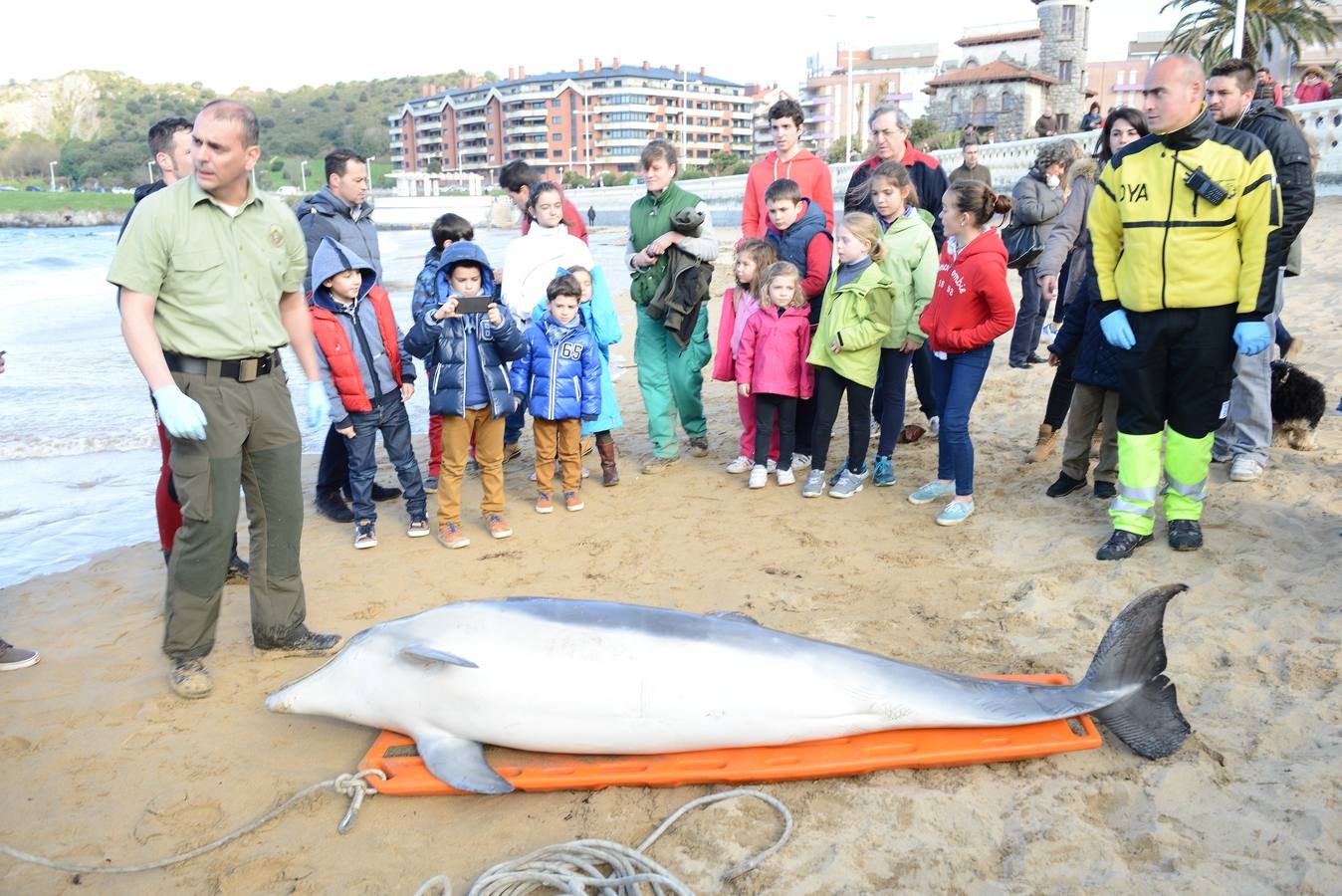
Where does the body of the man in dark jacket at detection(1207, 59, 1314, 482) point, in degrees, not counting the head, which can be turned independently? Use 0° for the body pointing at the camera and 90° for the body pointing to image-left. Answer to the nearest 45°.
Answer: approximately 45°

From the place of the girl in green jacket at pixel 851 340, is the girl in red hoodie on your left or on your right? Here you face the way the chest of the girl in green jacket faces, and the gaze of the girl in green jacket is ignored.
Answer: on your left

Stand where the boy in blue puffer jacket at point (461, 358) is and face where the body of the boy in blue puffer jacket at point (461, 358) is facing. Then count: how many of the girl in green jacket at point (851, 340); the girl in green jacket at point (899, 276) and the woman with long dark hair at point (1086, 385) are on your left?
3

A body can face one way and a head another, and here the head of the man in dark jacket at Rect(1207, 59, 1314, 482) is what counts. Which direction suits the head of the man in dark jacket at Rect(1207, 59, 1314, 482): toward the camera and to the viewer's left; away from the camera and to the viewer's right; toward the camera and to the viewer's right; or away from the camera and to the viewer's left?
toward the camera and to the viewer's left

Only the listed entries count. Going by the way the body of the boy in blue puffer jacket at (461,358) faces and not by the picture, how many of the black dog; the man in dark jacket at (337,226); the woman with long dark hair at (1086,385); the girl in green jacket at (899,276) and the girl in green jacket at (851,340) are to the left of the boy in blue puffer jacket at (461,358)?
4

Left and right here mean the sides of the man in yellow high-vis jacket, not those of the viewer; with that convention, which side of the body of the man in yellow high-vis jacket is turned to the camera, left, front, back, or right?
front

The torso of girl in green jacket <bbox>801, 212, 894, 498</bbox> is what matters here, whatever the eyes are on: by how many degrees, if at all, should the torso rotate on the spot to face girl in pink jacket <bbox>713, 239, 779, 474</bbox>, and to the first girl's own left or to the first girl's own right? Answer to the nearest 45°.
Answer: approximately 90° to the first girl's own right

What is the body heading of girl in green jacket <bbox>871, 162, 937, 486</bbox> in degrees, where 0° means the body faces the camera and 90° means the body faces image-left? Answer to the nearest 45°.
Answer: approximately 45°

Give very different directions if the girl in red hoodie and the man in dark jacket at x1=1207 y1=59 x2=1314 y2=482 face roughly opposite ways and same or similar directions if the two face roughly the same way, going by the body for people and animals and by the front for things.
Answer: same or similar directions

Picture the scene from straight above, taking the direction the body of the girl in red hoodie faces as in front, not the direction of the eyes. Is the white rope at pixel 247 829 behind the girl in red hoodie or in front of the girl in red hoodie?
in front

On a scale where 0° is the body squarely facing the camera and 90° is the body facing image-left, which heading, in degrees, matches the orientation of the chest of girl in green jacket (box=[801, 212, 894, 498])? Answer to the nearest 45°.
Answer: approximately 45°

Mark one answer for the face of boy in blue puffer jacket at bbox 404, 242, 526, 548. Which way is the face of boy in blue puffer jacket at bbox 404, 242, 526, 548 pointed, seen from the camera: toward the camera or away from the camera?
toward the camera

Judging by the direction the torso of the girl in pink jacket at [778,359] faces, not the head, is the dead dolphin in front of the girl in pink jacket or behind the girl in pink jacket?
in front

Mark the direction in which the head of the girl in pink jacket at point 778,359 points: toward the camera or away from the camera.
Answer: toward the camera

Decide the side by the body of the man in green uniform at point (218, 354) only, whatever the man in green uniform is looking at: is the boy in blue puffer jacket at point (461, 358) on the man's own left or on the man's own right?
on the man's own left
